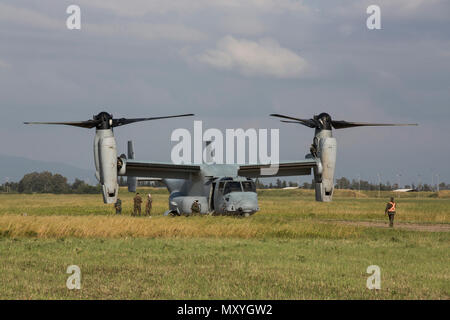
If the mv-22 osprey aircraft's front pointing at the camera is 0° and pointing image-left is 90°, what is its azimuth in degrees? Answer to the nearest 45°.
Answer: approximately 315°
